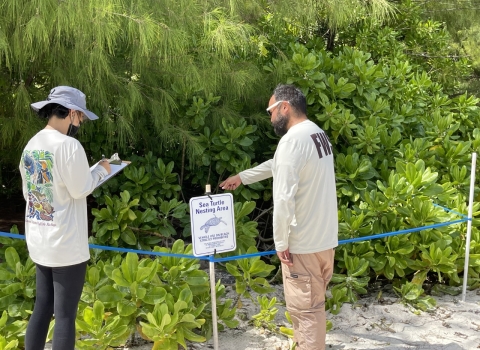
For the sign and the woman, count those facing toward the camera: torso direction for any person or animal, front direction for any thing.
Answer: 1

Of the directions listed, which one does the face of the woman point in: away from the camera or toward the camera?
away from the camera

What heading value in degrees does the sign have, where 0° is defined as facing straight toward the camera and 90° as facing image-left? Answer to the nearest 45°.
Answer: approximately 0°

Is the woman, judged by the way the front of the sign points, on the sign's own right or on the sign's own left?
on the sign's own right

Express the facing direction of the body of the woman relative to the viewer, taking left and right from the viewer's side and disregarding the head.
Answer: facing away from the viewer and to the right of the viewer
